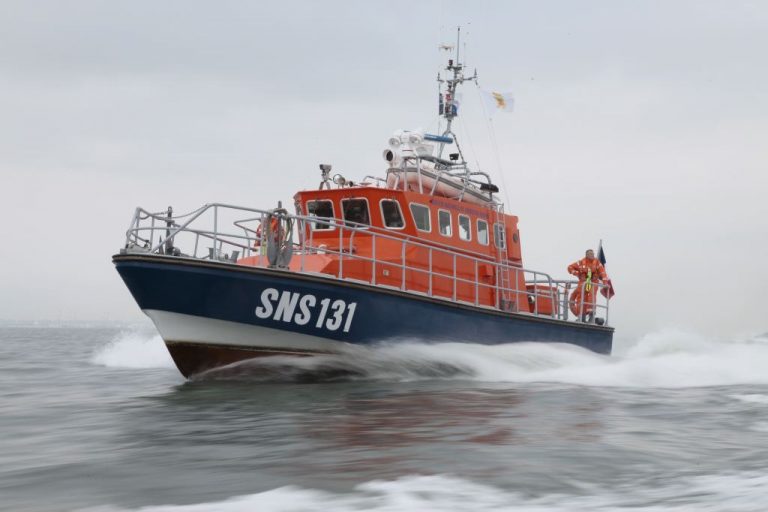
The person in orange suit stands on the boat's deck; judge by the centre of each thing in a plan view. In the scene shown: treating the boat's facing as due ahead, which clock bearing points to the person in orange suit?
The person in orange suit is roughly at 6 o'clock from the boat.

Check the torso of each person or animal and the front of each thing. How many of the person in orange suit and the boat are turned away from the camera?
0

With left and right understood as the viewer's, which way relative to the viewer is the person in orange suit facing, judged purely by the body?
facing the viewer

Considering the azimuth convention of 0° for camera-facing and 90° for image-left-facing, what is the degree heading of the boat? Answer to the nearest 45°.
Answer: approximately 45°
